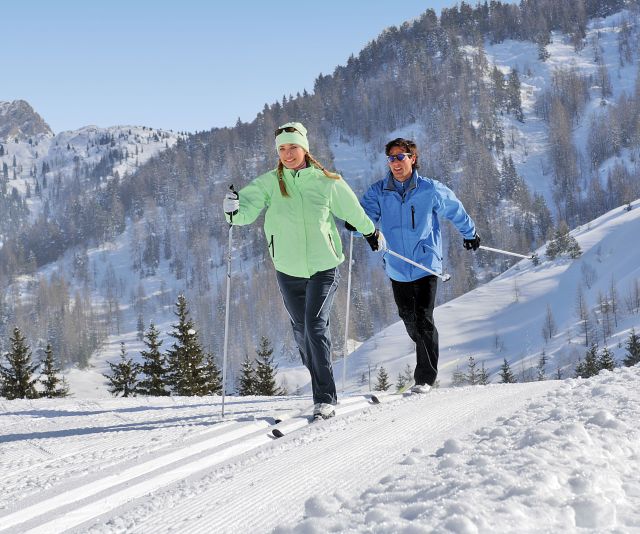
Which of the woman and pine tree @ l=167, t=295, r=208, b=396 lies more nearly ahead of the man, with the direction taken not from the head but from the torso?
the woman

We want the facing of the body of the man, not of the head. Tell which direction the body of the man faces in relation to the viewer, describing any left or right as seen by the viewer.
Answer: facing the viewer and to the left of the viewer

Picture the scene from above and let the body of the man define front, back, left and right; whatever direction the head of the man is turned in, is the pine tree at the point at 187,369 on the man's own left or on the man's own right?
on the man's own right

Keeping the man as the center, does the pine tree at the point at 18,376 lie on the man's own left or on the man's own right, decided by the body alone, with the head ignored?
on the man's own right

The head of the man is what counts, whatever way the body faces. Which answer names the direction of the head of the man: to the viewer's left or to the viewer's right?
to the viewer's left

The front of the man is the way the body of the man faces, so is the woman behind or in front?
in front

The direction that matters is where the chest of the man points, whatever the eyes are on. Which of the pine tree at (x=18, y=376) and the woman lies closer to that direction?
the woman
